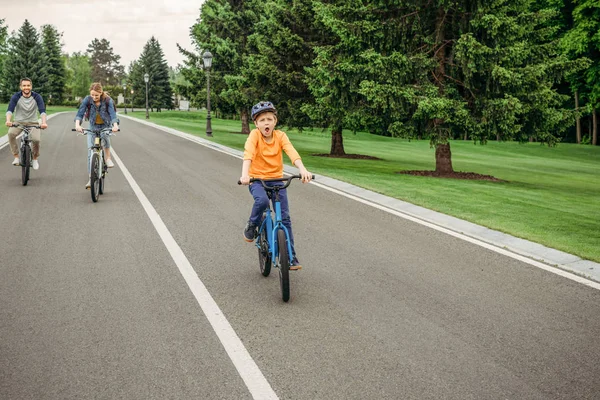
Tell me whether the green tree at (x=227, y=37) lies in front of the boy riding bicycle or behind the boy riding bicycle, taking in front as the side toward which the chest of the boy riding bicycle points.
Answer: behind

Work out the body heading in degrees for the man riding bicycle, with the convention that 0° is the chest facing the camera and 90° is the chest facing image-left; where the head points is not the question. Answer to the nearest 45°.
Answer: approximately 0°

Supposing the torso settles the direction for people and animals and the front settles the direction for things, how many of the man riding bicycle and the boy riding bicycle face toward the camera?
2

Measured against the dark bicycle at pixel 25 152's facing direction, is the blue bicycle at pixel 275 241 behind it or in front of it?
in front

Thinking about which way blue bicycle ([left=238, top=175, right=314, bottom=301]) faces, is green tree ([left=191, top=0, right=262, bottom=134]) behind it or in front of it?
behind

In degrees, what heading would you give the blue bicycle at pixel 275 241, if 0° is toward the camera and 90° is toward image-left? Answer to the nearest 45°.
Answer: approximately 0°
